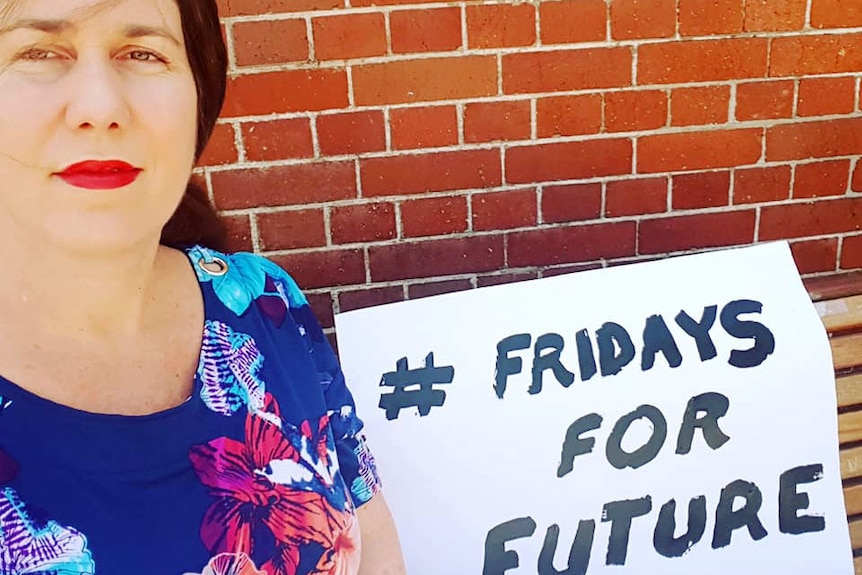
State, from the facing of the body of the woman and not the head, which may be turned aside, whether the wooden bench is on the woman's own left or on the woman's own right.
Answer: on the woman's own left

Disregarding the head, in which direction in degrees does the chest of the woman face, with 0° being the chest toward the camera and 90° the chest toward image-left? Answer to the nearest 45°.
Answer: approximately 0°
